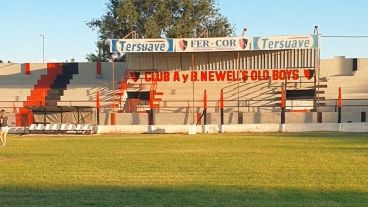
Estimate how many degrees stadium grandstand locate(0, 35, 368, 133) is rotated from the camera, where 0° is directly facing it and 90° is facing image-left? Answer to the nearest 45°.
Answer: approximately 0°

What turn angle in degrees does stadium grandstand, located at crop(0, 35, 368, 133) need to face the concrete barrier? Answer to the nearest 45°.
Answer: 0° — it already faces it
